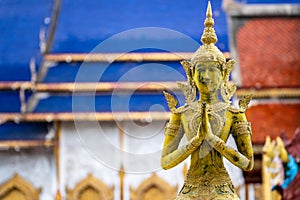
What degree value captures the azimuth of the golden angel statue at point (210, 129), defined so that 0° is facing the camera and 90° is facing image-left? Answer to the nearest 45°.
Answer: approximately 0°
